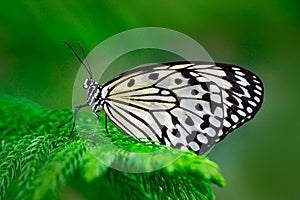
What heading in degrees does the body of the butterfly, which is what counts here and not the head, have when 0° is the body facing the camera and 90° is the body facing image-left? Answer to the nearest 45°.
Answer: approximately 90°
